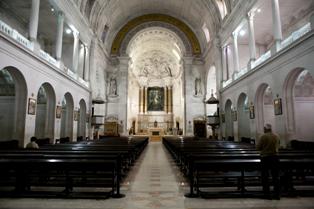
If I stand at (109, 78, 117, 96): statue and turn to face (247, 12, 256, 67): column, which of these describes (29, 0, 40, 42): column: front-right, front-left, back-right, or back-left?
front-right

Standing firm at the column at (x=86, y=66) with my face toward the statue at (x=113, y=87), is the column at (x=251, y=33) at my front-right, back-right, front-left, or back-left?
back-right

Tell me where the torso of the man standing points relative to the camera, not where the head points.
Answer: away from the camera

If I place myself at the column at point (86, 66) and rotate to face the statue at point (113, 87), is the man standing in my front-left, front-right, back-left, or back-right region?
back-right

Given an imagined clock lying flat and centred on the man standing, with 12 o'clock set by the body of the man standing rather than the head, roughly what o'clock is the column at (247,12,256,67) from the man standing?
The column is roughly at 12 o'clock from the man standing.

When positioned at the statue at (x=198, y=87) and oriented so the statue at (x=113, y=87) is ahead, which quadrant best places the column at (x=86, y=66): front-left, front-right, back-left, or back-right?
front-left

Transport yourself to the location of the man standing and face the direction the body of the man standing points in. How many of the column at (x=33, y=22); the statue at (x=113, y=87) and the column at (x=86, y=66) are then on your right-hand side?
0

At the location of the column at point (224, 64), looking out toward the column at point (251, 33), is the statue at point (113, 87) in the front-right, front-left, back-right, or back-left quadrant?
back-right

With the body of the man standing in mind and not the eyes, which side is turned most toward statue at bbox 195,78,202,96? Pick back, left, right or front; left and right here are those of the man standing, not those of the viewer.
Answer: front

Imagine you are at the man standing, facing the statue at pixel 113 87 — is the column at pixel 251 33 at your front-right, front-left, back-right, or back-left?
front-right

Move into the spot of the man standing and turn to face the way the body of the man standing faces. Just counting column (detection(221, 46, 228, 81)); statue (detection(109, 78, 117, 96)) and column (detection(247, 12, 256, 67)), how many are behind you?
0

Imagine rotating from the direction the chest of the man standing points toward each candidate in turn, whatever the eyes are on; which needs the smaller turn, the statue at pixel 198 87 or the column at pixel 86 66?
the statue

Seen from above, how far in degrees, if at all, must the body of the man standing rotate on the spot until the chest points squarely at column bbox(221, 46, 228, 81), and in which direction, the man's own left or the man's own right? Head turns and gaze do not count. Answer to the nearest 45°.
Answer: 0° — they already face it

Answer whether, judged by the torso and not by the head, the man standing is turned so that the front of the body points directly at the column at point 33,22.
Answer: no

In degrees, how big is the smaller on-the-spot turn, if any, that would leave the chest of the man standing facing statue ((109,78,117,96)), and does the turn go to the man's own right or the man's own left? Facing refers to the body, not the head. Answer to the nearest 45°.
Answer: approximately 45° to the man's own left

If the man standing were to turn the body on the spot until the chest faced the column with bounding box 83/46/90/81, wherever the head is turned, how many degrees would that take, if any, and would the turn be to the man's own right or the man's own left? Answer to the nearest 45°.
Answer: approximately 45° to the man's own left

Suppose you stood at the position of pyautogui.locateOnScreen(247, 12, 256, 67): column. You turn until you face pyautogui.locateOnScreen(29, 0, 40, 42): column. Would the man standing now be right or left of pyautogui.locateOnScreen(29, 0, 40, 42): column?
left
